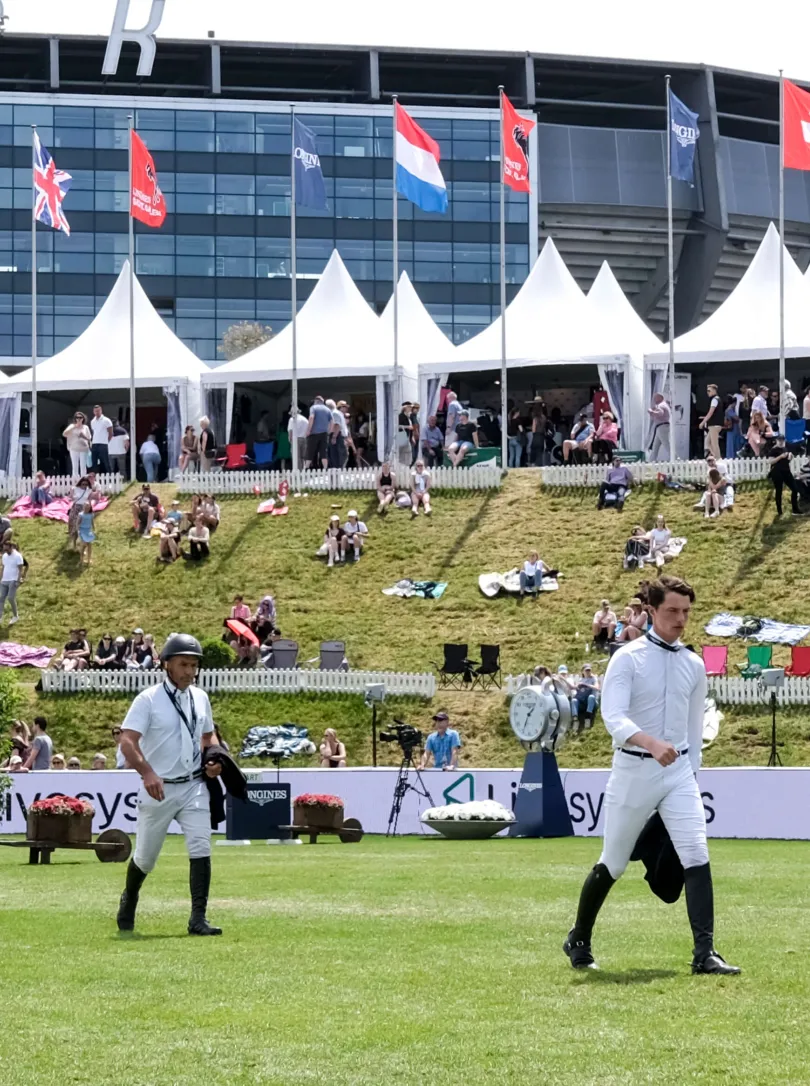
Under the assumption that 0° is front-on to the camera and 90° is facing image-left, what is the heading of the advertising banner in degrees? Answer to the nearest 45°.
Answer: approximately 0°

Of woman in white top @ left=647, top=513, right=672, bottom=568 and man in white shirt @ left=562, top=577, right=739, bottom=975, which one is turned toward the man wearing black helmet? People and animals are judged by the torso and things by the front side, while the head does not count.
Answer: the woman in white top

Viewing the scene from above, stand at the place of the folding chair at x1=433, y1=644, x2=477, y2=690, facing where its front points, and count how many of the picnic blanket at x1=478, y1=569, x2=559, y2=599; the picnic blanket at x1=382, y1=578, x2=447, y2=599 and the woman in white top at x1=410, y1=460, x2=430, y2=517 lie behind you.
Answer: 3

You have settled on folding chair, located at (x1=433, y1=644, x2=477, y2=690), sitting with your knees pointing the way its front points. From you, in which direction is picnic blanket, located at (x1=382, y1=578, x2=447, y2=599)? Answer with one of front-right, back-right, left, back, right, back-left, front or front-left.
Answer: back

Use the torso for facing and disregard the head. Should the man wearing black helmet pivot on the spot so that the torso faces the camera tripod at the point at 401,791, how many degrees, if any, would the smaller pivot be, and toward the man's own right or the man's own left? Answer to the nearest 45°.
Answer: approximately 135° to the man's own left

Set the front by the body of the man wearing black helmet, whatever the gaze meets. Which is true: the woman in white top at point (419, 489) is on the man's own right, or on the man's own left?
on the man's own left

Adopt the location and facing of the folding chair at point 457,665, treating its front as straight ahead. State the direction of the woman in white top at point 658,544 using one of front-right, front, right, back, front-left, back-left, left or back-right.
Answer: back-left
